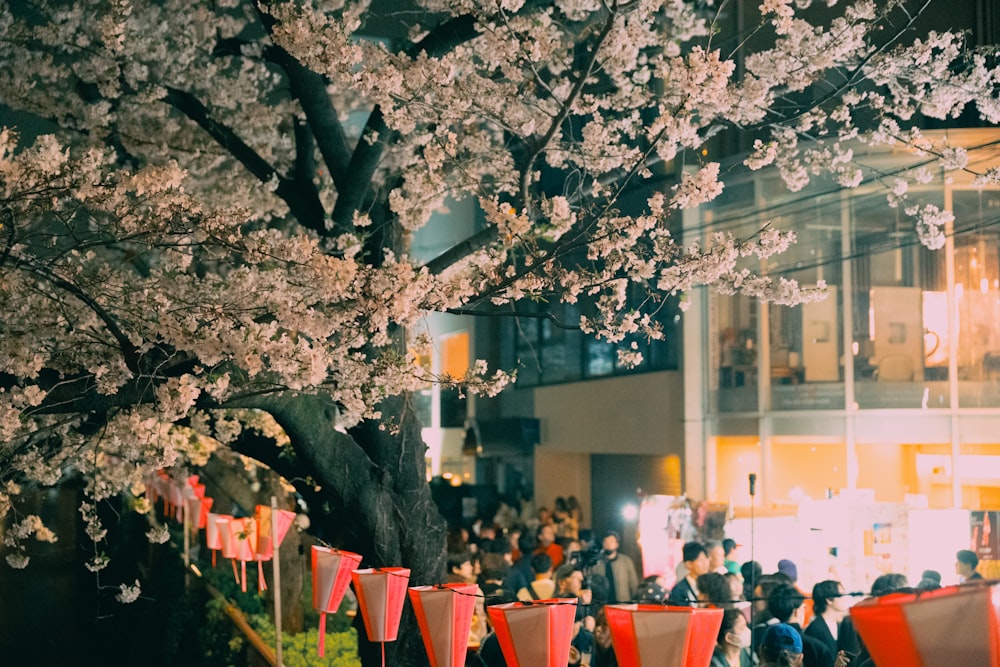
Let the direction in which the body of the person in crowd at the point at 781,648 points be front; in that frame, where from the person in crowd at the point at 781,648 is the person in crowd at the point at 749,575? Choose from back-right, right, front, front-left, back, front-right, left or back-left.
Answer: front

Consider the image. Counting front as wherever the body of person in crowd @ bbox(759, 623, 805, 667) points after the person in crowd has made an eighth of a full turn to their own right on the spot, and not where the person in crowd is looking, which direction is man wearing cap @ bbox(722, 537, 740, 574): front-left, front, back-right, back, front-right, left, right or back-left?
front-left

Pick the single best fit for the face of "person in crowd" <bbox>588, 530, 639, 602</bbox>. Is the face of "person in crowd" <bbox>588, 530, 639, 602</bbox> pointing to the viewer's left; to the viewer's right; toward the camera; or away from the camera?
toward the camera

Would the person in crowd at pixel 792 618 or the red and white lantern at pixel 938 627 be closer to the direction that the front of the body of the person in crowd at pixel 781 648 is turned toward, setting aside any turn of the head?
the person in crowd

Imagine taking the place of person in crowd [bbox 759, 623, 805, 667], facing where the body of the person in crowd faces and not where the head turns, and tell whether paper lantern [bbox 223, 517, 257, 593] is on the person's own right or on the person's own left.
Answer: on the person's own left

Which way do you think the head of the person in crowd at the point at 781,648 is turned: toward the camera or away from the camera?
away from the camera

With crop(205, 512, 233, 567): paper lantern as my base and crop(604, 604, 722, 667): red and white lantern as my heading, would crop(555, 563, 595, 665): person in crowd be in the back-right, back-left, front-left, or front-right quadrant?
front-left

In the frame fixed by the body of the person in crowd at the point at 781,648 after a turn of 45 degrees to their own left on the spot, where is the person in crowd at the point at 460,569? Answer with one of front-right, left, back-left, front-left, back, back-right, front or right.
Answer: front

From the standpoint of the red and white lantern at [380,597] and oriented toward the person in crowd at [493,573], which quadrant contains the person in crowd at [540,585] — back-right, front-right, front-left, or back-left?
front-right

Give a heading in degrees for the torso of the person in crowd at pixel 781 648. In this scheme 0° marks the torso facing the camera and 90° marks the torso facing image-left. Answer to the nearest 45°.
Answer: approximately 180°

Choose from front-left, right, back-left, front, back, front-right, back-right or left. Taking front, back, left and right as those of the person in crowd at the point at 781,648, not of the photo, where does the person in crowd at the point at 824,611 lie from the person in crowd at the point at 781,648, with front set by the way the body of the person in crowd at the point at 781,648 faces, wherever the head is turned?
front

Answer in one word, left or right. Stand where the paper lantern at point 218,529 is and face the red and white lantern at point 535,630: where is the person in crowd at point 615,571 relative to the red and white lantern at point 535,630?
left

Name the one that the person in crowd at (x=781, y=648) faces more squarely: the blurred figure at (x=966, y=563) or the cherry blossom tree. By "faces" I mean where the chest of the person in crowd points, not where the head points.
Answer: the blurred figure

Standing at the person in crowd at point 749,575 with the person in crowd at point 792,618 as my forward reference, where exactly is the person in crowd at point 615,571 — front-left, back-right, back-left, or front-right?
back-right

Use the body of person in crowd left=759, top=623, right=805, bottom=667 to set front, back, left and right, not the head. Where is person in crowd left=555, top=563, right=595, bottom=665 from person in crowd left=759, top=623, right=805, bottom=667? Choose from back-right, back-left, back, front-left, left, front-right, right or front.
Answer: front-left

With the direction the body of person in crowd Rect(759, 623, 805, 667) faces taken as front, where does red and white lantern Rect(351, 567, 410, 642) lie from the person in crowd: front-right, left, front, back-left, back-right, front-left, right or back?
left
